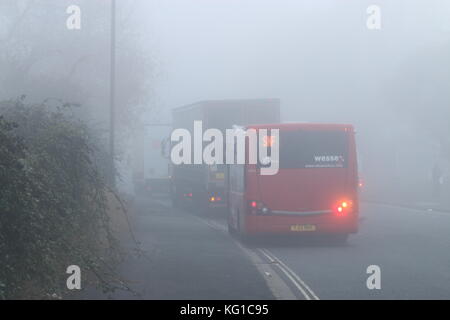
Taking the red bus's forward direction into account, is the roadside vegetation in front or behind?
behind

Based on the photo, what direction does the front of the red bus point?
away from the camera
